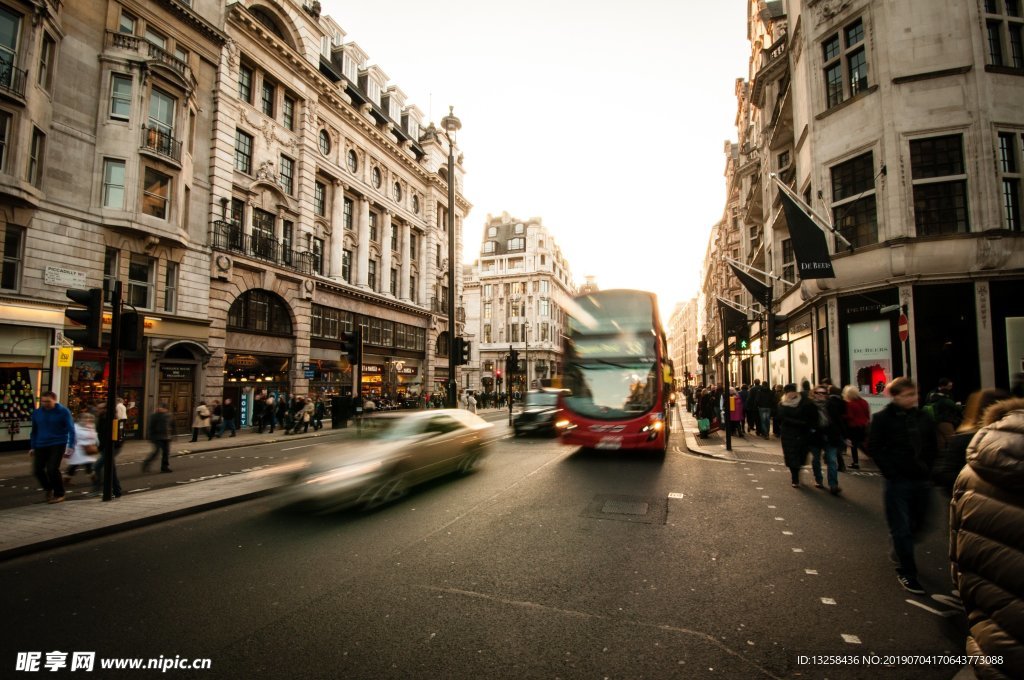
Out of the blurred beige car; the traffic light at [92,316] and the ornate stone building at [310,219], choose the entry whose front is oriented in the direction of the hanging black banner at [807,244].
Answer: the ornate stone building

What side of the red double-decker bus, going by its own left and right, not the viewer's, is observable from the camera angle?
front

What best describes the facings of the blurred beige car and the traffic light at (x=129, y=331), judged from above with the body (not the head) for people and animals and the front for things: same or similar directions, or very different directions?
very different directions

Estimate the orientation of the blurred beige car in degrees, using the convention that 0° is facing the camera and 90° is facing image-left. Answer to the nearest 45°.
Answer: approximately 45°

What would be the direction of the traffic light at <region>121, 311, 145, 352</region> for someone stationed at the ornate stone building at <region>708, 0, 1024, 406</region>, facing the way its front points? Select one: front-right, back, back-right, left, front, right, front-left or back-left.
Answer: front

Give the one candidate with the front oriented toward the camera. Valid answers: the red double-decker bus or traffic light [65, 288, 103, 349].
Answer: the red double-decker bus

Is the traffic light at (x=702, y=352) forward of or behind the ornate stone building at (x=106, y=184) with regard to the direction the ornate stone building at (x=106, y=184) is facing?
forward

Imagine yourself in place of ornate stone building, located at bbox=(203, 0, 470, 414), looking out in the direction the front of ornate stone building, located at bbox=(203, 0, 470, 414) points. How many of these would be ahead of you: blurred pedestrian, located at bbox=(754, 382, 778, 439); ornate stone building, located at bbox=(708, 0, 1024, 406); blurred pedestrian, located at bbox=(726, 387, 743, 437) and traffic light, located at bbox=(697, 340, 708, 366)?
4

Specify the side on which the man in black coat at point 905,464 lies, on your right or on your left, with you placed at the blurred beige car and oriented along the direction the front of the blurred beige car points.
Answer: on your left

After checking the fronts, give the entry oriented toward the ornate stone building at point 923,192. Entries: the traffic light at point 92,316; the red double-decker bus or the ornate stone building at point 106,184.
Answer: the ornate stone building at point 106,184

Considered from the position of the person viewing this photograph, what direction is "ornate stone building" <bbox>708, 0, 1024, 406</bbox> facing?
facing the viewer and to the left of the viewer
